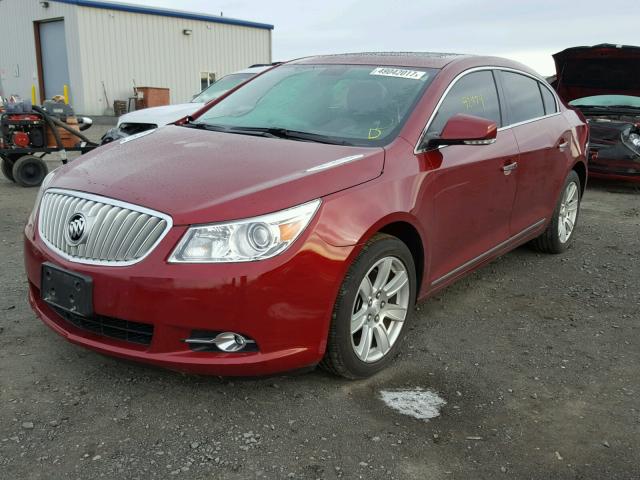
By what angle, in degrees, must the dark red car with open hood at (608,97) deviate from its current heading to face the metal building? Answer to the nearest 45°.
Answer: approximately 135° to its right

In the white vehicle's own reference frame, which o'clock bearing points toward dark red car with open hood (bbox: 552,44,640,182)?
The dark red car with open hood is roughly at 8 o'clock from the white vehicle.

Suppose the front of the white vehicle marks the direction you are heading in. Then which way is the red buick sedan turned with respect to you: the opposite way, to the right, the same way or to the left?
the same way

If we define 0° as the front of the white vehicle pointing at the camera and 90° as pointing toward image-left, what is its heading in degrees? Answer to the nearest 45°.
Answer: approximately 45°

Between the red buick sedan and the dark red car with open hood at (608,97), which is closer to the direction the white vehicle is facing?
the red buick sedan

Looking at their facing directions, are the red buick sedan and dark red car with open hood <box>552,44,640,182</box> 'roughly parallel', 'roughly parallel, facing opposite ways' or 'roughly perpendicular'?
roughly parallel

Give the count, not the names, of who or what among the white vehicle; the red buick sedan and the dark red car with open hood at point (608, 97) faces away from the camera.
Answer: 0

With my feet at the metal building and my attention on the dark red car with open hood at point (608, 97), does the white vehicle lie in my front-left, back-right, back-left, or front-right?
front-right

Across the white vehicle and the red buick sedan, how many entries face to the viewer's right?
0

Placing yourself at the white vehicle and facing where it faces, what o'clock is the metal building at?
The metal building is roughly at 4 o'clock from the white vehicle.

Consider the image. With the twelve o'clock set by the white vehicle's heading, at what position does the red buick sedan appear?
The red buick sedan is roughly at 10 o'clock from the white vehicle.

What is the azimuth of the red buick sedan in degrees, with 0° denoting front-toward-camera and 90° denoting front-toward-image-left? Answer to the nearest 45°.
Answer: approximately 45°

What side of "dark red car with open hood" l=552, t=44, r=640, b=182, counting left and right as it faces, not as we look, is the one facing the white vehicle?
right

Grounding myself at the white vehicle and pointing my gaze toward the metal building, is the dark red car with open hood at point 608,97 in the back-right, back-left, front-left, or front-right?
back-right

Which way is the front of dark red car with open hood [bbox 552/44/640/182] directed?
toward the camera

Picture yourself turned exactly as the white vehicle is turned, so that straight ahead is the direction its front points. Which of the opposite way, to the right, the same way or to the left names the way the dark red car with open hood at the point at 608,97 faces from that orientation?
the same way

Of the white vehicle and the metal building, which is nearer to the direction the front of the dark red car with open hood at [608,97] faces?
the white vehicle
